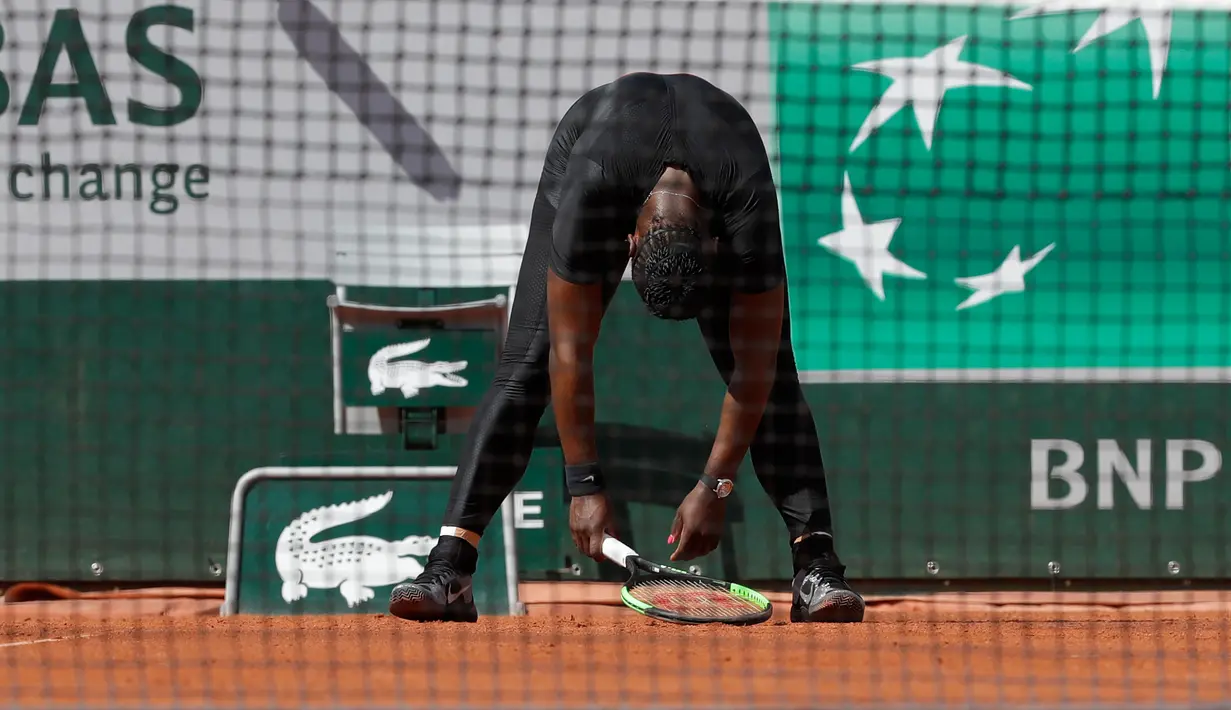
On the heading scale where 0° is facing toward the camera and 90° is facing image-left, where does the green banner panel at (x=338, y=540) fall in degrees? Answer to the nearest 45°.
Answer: approximately 0°

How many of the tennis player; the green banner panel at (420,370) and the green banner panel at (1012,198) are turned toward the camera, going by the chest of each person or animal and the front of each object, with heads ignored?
3

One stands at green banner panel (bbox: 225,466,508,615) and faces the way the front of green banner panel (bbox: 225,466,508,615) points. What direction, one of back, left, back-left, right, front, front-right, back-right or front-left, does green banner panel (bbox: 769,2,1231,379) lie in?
left

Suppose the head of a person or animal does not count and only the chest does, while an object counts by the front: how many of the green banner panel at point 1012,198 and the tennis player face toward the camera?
2

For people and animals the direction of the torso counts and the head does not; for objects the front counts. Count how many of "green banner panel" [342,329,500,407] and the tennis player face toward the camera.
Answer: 2

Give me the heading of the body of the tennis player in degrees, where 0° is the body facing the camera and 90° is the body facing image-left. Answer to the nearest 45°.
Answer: approximately 0°
